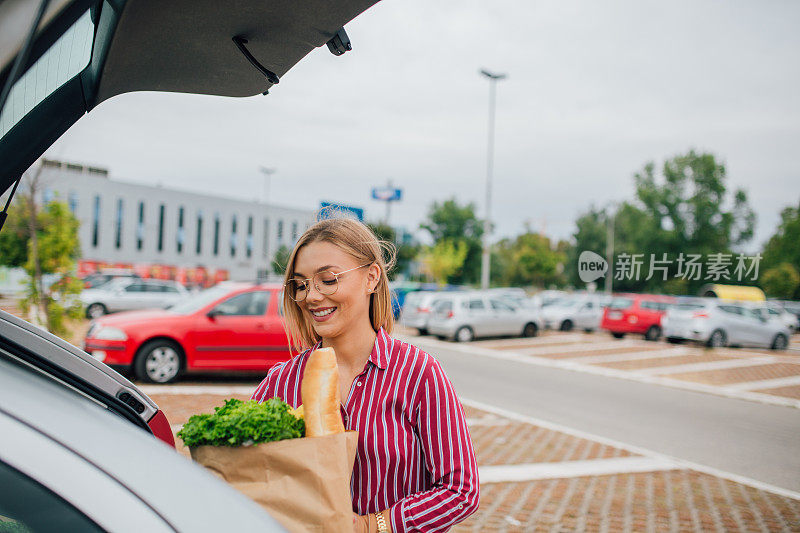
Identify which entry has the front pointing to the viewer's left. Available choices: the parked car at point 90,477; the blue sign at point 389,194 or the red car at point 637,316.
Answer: the parked car

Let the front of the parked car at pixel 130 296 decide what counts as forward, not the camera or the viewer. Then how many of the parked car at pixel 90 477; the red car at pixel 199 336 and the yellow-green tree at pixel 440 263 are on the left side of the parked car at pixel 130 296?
2

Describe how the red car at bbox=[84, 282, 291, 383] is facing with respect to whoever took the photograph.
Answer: facing to the left of the viewer

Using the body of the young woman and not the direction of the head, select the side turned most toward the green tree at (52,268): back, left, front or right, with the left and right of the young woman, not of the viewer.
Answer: right

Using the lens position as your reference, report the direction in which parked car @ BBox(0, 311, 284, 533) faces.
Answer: facing to the left of the viewer

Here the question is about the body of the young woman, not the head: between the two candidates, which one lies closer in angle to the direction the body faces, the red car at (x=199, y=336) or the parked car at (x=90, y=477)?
the parked car

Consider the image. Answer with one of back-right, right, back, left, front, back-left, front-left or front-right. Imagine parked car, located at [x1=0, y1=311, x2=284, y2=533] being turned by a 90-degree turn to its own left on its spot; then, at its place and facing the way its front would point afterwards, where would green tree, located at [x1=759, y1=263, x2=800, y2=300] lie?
back-left

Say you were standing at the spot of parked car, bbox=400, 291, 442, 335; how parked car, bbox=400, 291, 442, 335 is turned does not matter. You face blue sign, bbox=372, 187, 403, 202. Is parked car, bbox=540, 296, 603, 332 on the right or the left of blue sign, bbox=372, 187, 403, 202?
right

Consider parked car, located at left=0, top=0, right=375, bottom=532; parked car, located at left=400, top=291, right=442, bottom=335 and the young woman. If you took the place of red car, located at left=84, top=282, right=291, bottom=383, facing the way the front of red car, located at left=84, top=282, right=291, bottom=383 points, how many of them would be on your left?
2

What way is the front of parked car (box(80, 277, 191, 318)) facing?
to the viewer's left
